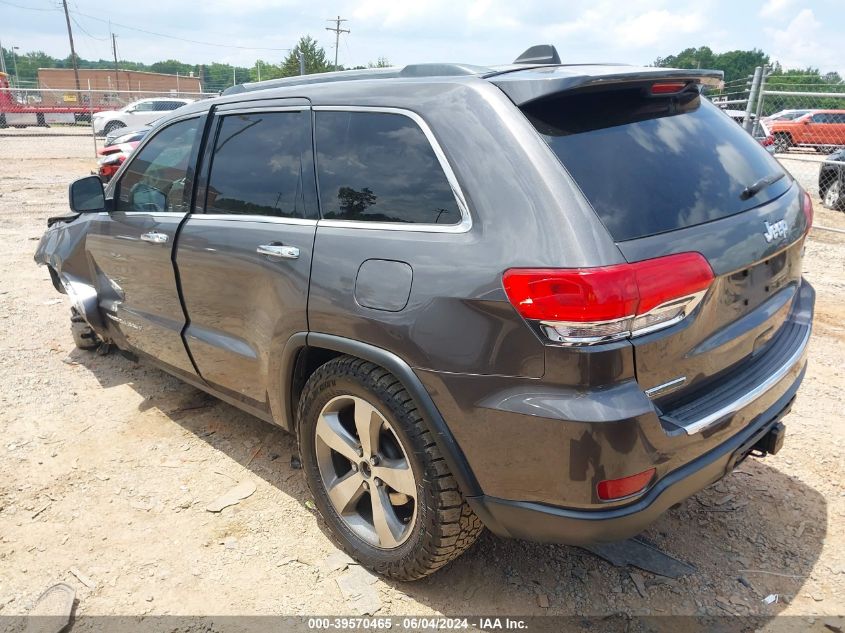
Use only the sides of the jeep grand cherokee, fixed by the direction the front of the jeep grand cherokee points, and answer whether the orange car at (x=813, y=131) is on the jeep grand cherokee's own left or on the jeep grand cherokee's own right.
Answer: on the jeep grand cherokee's own right

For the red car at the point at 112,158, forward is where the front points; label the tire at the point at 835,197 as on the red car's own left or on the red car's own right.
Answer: on the red car's own left

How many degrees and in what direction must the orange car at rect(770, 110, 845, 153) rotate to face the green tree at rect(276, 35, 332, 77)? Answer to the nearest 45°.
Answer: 0° — it already faces it

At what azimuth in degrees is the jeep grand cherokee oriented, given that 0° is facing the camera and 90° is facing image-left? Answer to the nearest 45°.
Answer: approximately 135°

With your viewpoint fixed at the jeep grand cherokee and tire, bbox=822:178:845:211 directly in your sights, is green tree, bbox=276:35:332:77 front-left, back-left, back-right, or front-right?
front-left

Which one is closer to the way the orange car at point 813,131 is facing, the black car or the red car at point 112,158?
the red car

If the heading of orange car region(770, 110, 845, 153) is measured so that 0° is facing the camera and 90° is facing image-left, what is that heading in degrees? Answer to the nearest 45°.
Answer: approximately 90°

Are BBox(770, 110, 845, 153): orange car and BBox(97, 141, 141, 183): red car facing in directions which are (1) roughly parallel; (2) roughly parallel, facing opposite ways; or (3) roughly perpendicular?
roughly perpendicular

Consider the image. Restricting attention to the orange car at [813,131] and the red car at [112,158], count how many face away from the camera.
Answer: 0

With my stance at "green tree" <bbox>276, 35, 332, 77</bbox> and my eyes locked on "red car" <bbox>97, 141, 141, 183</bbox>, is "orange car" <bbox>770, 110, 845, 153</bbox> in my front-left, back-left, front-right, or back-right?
front-left

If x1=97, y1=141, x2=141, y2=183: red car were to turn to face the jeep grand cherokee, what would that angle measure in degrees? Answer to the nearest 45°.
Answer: approximately 45° to its left
